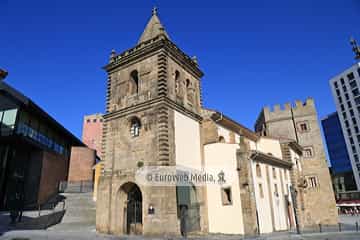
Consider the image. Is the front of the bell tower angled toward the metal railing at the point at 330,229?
no

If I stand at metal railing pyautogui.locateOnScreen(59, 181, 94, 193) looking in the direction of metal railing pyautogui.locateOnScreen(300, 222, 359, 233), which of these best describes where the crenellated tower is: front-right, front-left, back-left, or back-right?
front-left

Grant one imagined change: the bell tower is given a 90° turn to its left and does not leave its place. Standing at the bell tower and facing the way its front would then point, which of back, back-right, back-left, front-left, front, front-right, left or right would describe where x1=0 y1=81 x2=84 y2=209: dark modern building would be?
back

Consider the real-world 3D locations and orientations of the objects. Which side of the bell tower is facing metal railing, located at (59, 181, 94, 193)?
right

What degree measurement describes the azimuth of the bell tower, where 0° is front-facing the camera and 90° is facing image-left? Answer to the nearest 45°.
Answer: approximately 45°

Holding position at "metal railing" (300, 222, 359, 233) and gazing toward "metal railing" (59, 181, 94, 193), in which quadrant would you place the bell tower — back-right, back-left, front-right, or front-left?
front-left
